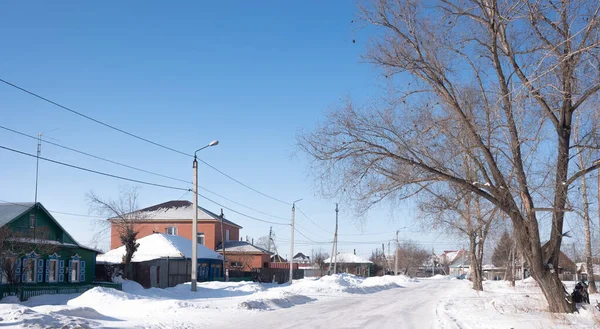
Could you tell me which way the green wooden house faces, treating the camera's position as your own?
facing the viewer and to the right of the viewer
